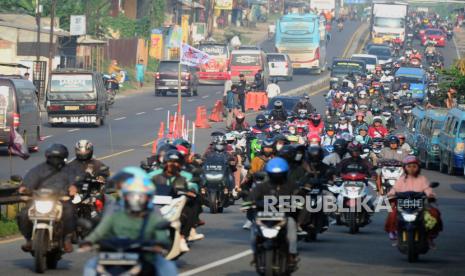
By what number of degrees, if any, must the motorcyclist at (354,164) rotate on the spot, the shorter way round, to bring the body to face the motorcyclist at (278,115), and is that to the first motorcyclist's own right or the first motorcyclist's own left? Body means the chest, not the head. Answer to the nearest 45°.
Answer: approximately 180°

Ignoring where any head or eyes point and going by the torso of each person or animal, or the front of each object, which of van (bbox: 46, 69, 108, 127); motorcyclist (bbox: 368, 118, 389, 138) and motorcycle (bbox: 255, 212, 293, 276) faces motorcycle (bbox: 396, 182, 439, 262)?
the motorcyclist

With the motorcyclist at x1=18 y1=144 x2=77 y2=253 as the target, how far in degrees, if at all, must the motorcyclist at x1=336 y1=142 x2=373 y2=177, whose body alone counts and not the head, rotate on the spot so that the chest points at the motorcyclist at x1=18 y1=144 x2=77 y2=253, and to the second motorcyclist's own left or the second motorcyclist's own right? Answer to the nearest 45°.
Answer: approximately 45° to the second motorcyclist's own right

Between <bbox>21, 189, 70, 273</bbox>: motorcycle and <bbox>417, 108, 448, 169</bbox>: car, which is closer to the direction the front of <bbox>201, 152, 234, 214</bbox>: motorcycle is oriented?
the motorcycle

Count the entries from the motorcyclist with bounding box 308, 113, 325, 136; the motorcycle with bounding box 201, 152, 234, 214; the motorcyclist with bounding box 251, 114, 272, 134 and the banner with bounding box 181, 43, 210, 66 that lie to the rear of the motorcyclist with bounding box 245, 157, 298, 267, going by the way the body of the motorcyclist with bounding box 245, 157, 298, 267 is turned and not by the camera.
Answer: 4

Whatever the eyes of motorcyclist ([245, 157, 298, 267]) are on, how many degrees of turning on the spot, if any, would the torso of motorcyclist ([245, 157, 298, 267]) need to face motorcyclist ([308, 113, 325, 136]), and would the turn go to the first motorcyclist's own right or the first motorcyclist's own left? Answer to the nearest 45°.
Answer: approximately 180°
